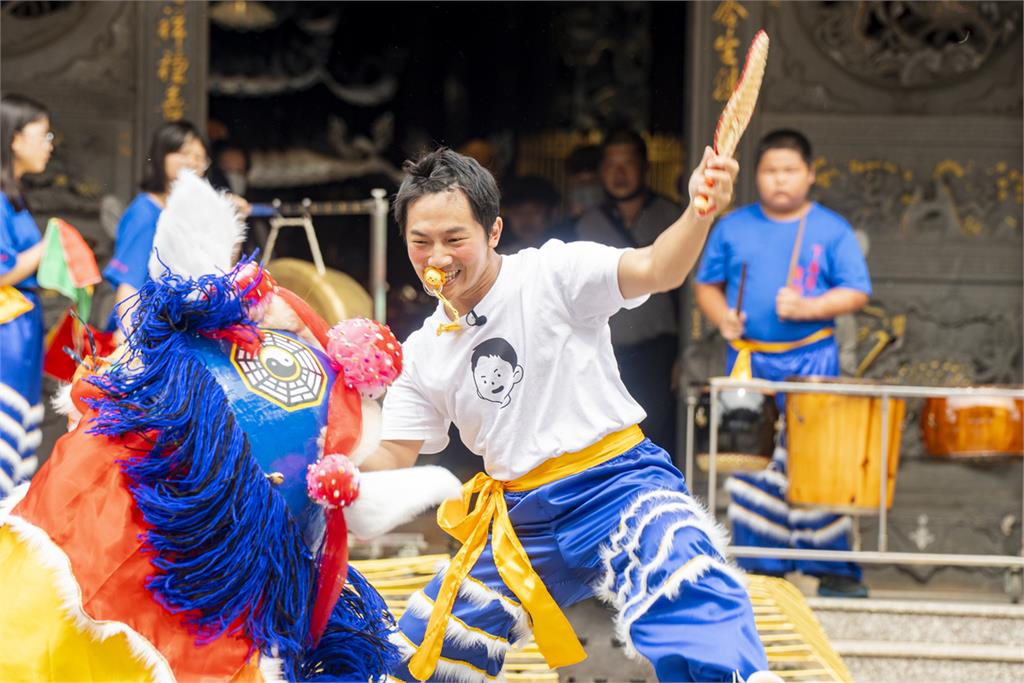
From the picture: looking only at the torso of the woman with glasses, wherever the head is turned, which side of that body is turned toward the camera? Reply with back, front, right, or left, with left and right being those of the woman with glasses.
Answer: right

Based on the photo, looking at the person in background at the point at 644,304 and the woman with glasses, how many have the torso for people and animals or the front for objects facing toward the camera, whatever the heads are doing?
1

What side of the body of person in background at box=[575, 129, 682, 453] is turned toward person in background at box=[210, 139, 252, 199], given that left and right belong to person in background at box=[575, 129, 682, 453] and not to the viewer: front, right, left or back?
right

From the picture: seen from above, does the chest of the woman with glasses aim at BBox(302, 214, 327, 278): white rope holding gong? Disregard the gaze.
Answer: yes

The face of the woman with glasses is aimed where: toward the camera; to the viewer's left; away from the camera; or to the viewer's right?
to the viewer's right

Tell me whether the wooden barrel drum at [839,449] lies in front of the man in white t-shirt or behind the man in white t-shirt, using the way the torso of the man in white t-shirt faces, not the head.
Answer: behind

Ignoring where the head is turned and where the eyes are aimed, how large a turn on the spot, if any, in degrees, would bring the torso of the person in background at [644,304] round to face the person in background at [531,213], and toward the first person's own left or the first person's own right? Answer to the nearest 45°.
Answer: approximately 135° to the first person's own right

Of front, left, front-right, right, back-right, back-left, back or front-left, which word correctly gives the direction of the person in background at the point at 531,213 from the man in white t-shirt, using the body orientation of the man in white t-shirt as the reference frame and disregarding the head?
back-right

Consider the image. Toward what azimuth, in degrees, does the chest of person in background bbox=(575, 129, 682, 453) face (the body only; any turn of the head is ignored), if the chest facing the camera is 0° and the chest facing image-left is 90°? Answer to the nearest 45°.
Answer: approximately 0°
